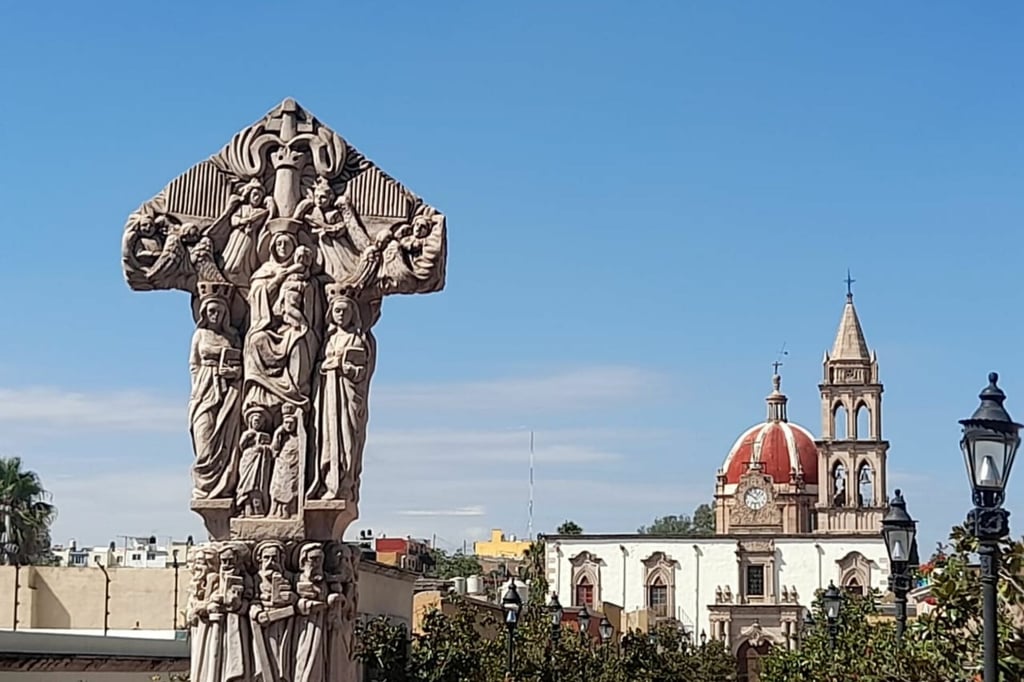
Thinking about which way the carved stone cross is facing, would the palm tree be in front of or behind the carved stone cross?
behind

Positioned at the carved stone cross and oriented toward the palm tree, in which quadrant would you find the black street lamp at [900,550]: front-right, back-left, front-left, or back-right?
front-right

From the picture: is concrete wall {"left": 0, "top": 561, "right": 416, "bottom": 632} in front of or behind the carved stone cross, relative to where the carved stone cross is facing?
behind

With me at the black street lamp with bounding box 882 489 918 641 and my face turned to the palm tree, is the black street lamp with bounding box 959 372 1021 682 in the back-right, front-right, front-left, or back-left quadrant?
back-left

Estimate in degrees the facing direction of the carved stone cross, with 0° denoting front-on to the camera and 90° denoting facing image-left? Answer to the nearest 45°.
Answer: approximately 0°

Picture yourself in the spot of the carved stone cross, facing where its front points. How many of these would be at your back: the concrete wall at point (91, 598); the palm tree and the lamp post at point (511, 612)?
3

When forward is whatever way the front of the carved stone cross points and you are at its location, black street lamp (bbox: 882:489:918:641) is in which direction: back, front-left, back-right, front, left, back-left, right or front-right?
back-left

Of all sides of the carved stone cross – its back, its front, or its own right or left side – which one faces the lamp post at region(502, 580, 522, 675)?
back
